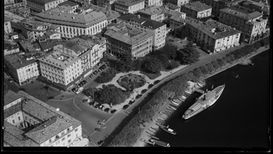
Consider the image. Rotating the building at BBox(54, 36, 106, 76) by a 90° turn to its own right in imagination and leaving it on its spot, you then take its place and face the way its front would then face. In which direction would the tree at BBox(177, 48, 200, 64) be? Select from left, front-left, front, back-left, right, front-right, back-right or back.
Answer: back-left

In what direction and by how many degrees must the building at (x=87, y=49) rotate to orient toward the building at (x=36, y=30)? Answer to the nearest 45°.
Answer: approximately 180°

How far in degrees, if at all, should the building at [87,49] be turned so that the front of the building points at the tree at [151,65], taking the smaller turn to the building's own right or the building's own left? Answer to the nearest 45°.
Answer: approximately 45° to the building's own left

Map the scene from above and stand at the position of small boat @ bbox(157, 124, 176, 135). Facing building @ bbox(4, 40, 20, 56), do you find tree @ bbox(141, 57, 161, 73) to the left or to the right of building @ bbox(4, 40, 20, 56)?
right

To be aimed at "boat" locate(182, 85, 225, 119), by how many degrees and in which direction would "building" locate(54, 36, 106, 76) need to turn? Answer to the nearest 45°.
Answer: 0° — it already faces it

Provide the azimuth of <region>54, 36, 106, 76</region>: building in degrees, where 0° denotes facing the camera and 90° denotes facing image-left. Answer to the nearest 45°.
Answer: approximately 315°

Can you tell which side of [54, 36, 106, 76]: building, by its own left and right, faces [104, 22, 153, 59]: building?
left

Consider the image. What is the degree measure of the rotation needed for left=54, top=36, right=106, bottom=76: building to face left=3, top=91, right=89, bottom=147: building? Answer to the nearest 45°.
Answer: approximately 45° to its right

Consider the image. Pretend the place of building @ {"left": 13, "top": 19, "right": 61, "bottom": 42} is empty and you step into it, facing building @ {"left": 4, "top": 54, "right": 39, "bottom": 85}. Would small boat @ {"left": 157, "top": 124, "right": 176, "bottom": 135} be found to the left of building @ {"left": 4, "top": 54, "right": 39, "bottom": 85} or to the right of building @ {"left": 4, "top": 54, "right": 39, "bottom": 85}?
left

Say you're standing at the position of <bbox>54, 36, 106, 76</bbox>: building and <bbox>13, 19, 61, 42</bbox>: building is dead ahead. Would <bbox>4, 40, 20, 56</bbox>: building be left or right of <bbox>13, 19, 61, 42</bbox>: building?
left

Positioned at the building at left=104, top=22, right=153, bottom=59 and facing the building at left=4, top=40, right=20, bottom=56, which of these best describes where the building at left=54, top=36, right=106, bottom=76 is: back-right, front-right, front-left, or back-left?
front-left

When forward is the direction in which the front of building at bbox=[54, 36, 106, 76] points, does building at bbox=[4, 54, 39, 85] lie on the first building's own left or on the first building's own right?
on the first building's own right

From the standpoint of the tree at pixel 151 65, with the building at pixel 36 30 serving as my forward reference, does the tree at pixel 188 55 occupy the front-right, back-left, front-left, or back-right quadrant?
back-right

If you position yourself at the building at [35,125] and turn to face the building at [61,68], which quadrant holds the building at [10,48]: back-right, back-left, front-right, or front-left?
front-left

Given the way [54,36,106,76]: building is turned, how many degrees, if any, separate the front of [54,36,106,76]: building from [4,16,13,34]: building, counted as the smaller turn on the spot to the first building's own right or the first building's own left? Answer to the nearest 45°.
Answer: approximately 180°
